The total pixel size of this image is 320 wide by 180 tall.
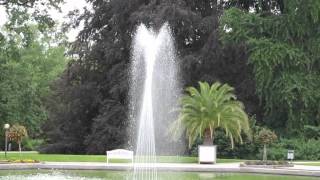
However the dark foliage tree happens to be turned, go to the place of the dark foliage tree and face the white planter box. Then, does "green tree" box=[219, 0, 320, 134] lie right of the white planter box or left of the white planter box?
left

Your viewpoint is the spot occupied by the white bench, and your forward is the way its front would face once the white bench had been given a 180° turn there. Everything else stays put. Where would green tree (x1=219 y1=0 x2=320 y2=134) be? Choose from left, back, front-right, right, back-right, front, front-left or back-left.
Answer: front-right

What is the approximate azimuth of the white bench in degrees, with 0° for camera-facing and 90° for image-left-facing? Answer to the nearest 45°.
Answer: approximately 0°

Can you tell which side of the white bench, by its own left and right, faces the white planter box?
left

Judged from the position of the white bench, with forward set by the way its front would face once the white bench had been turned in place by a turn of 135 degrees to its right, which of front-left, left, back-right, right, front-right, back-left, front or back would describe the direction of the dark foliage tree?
front-right
